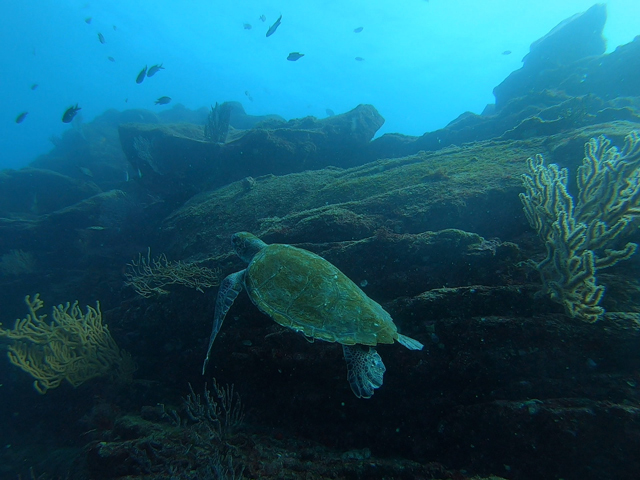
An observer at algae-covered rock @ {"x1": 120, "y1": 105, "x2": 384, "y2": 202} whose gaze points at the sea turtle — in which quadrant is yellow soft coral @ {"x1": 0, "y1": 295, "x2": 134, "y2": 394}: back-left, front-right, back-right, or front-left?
front-right

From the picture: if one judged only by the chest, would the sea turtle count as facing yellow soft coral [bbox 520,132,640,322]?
no

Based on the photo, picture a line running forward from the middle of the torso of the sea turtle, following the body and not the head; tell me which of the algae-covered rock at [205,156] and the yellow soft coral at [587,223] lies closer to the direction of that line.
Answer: the algae-covered rock

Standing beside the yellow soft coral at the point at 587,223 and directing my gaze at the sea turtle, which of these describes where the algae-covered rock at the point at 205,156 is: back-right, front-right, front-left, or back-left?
front-right

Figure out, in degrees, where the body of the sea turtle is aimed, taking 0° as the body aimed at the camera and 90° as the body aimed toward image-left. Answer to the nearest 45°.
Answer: approximately 135°

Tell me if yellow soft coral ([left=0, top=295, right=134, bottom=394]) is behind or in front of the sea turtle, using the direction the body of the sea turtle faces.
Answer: in front

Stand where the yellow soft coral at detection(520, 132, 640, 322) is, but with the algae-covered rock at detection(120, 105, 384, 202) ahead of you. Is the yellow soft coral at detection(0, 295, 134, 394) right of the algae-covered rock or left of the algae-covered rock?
left

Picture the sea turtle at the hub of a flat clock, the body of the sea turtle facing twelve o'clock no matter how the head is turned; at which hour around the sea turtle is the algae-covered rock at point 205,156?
The algae-covered rock is roughly at 1 o'clock from the sea turtle.
